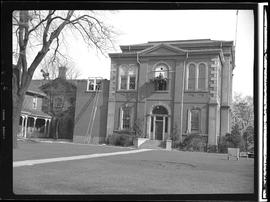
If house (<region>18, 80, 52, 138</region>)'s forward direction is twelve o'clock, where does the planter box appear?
The planter box is roughly at 10 o'clock from the house.

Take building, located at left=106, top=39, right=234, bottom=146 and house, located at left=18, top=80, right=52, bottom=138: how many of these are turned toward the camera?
2

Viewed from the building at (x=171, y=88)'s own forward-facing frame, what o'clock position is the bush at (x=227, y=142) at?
The bush is roughly at 9 o'clock from the building.

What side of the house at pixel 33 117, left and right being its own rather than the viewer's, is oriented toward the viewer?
front

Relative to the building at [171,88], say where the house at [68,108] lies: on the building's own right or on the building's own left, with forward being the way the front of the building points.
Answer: on the building's own right

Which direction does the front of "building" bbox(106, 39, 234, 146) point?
toward the camera

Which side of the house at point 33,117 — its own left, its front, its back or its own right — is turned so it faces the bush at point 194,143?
left

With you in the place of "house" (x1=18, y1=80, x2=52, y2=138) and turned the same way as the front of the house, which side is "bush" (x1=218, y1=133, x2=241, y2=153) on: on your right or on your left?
on your left

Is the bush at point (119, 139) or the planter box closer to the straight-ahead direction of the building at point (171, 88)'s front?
the planter box

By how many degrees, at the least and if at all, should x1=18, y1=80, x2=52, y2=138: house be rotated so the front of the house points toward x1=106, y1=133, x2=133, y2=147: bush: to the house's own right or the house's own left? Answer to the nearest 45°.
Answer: approximately 90° to the house's own left
